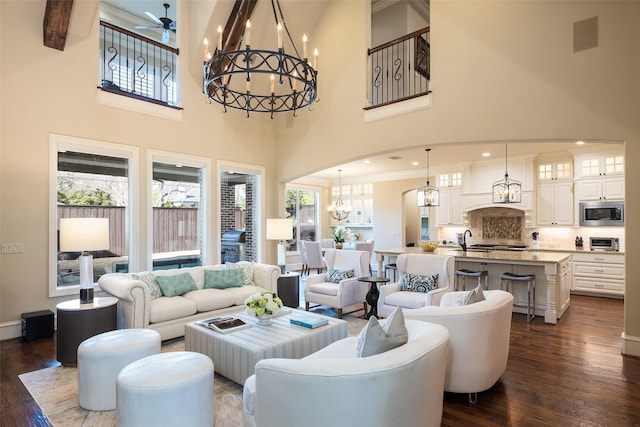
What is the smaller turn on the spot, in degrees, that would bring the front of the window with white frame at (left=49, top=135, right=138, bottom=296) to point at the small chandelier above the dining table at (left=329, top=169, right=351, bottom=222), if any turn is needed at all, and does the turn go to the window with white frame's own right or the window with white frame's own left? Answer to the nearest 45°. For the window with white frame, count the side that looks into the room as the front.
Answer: approximately 90° to the window with white frame's own left

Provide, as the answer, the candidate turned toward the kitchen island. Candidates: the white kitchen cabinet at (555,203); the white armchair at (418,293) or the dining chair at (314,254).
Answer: the white kitchen cabinet

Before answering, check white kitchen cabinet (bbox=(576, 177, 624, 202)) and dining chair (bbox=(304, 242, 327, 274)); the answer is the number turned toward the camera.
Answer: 1

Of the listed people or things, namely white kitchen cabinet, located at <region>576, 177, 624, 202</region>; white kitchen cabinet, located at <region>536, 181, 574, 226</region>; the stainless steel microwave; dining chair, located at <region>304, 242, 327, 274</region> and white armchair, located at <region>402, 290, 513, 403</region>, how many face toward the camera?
3

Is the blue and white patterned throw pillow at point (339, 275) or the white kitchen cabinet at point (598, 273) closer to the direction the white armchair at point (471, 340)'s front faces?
the blue and white patterned throw pillow

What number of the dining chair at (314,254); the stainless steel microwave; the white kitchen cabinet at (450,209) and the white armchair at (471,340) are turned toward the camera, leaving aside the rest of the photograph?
2

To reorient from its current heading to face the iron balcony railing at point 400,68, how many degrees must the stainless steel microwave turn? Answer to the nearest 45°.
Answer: approximately 45° to its right

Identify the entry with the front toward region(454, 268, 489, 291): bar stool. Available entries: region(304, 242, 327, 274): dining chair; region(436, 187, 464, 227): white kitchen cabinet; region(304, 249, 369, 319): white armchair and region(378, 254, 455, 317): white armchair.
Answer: the white kitchen cabinet

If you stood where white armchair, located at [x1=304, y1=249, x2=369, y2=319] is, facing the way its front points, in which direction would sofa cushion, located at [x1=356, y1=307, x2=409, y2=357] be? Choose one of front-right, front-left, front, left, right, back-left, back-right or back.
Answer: front-left

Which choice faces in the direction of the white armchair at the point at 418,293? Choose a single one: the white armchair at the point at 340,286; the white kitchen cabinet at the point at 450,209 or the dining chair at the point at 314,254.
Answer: the white kitchen cabinet

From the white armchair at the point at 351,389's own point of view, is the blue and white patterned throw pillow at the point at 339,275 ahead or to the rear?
ahead

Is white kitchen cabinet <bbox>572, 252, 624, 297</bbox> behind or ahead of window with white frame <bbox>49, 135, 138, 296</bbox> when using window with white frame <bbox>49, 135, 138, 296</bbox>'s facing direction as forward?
ahead

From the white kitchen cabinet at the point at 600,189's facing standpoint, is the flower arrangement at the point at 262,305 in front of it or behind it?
in front

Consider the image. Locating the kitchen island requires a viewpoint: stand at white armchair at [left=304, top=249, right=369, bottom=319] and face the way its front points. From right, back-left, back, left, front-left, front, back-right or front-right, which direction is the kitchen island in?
back-left
